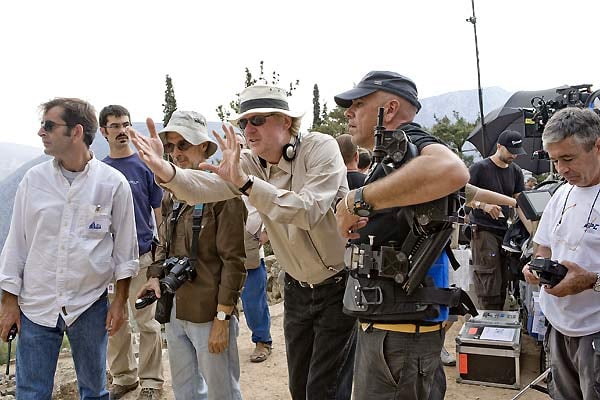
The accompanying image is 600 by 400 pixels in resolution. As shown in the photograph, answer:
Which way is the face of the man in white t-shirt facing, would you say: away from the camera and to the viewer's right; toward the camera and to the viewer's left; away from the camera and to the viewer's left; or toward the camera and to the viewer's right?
toward the camera and to the viewer's left

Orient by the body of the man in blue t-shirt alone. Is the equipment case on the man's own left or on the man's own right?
on the man's own left

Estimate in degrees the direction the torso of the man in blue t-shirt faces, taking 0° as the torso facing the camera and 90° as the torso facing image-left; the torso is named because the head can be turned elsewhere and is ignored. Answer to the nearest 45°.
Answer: approximately 0°

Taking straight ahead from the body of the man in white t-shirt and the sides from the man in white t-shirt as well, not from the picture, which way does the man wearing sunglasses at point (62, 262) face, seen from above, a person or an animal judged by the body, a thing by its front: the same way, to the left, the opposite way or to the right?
to the left

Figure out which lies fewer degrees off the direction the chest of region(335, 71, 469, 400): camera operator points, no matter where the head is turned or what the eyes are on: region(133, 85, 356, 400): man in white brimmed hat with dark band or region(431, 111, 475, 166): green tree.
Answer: the man in white brimmed hat with dark band

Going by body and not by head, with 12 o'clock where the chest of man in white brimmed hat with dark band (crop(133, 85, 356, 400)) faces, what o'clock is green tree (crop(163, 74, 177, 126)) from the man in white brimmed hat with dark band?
The green tree is roughly at 4 o'clock from the man in white brimmed hat with dark band.

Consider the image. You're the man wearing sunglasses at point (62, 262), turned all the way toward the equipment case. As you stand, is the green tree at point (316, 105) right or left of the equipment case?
left

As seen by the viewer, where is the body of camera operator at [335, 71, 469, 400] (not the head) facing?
to the viewer's left

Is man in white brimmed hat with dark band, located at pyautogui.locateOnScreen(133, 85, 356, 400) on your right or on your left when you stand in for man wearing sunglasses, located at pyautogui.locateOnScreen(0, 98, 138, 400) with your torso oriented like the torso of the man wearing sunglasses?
on your left

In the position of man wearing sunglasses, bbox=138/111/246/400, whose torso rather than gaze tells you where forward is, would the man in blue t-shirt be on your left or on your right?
on your right

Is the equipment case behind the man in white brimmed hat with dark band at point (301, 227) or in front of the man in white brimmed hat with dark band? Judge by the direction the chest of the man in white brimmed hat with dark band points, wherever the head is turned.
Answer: behind

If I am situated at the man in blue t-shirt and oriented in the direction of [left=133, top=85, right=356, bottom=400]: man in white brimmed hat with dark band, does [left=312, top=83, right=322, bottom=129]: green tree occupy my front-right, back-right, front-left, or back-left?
back-left

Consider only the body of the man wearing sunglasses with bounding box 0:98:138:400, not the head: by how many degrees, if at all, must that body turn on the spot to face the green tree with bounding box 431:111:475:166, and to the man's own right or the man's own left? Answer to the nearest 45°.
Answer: approximately 135° to the man's own left

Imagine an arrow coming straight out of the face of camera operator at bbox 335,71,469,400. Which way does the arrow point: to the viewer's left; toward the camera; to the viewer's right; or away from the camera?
to the viewer's left

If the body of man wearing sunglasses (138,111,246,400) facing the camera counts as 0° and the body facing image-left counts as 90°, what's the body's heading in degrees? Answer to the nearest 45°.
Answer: approximately 45°
